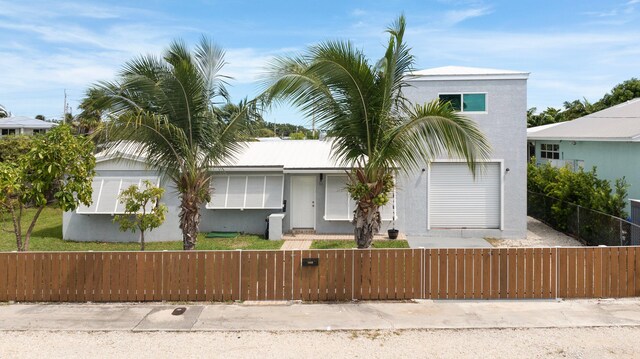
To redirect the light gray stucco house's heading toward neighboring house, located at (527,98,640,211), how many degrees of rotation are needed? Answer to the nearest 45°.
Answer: approximately 90° to its left

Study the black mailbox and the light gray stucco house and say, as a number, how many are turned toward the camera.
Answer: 2

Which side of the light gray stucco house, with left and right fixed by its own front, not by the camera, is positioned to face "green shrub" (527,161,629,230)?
left

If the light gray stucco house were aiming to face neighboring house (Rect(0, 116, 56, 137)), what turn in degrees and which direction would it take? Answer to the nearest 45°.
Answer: approximately 135° to its right

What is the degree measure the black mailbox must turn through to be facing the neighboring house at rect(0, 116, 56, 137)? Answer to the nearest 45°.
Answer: approximately 135° to its right

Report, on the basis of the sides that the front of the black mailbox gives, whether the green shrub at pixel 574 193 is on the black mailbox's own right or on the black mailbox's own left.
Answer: on the black mailbox's own left

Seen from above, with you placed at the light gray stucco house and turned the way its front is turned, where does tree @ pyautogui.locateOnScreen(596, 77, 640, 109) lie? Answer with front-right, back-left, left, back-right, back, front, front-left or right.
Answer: back-left

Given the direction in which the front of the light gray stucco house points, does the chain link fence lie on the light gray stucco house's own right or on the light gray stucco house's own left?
on the light gray stucco house's own left

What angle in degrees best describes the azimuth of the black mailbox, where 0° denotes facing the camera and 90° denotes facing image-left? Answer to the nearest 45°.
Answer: approximately 0°

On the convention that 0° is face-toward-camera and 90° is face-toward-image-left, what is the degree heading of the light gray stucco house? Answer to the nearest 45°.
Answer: approximately 0°

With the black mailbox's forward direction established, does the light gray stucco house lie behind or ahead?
behind
